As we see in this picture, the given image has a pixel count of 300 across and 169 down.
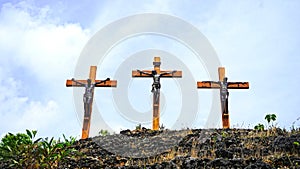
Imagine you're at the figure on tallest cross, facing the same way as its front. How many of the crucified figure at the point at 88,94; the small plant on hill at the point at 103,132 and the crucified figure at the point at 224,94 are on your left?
1

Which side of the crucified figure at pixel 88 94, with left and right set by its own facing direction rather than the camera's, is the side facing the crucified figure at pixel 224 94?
left

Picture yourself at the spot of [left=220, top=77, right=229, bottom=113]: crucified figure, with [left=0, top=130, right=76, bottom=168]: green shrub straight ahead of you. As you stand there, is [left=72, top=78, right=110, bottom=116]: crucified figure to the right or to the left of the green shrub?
right

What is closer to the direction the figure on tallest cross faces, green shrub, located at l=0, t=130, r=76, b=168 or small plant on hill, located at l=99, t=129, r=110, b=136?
the green shrub

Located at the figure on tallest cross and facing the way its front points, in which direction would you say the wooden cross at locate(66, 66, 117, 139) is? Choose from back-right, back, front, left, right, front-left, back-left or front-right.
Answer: right

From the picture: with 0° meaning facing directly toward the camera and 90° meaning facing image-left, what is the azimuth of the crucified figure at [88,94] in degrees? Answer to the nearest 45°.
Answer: approximately 0°

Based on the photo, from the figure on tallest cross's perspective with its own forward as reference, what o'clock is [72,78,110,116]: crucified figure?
The crucified figure is roughly at 3 o'clock from the figure on tallest cross.

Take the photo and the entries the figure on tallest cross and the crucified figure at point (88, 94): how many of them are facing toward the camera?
2

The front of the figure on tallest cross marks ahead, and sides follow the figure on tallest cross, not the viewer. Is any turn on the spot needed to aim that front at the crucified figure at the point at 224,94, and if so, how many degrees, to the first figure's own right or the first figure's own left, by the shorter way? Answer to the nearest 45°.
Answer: approximately 90° to the first figure's own left

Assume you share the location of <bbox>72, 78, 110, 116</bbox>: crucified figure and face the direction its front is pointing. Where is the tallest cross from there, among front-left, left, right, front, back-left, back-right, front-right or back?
left

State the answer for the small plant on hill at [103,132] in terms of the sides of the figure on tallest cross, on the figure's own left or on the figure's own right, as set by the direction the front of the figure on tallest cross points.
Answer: on the figure's own right
